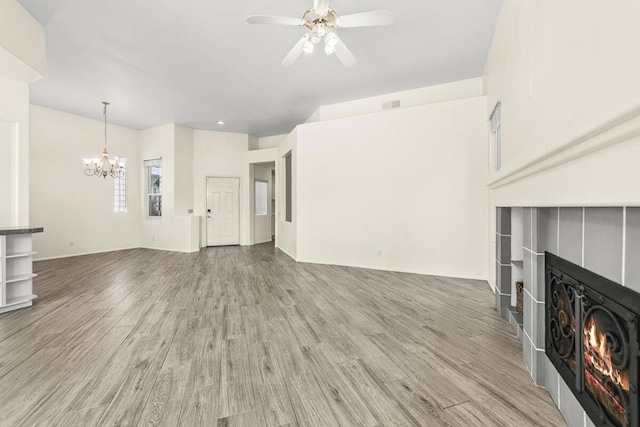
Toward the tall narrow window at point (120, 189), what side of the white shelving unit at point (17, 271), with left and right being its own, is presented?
left

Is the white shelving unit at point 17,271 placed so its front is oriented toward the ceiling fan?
yes

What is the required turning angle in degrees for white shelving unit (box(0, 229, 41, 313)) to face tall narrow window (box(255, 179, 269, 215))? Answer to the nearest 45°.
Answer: approximately 90° to its left

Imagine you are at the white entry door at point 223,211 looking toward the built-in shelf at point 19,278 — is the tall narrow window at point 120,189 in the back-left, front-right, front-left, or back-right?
front-right

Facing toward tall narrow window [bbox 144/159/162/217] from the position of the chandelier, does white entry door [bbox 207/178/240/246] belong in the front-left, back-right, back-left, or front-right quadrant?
front-right

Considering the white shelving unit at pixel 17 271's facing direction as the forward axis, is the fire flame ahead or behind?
ahead

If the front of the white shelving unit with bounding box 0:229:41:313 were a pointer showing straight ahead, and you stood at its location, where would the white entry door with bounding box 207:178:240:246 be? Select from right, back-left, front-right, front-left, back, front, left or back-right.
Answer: left

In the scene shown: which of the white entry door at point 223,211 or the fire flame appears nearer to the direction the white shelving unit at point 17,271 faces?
the fire flame
